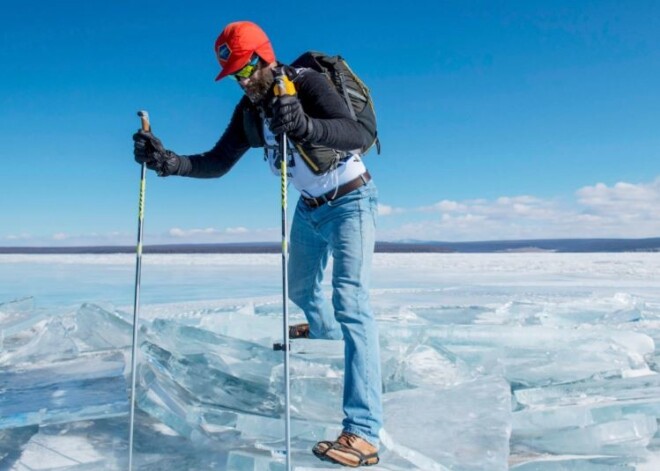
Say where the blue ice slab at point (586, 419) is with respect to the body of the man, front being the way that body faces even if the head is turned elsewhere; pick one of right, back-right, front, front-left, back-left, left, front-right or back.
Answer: back-left

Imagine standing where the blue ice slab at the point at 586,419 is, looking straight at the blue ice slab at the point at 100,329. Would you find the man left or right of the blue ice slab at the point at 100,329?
left

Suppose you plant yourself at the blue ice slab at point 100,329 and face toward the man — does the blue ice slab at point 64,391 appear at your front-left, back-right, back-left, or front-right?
front-right

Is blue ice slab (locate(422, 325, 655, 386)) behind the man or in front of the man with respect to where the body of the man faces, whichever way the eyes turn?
behind

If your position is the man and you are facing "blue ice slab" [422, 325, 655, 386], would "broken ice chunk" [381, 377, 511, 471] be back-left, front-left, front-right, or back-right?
front-right

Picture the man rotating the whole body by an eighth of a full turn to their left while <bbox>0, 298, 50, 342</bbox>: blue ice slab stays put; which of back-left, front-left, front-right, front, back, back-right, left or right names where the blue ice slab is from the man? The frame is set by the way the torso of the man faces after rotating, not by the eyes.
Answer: back-right

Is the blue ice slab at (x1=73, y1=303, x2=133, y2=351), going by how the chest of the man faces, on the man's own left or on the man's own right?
on the man's own right

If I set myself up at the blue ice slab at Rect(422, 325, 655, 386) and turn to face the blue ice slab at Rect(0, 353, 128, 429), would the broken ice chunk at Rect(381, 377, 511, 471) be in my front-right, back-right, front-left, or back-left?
front-left

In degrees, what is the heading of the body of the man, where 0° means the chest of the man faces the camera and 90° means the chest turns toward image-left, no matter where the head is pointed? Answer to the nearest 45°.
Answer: approximately 45°
